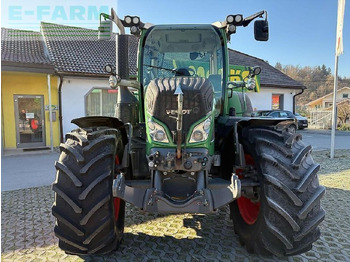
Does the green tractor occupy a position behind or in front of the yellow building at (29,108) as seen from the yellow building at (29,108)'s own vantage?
in front

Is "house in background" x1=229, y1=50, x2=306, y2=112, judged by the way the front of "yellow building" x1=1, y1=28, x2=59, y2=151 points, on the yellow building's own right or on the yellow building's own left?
on the yellow building's own left

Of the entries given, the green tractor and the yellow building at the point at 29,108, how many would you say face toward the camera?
2

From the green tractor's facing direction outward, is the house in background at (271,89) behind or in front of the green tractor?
behind

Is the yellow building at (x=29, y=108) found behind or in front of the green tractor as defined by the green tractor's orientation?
behind

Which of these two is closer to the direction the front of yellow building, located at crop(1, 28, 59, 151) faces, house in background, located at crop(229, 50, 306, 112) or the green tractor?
the green tractor

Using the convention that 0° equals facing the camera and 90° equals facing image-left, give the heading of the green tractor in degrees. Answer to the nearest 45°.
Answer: approximately 0°

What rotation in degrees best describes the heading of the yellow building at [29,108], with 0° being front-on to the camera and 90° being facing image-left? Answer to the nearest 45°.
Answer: approximately 0°

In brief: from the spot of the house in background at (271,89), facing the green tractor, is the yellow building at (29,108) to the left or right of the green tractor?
right
